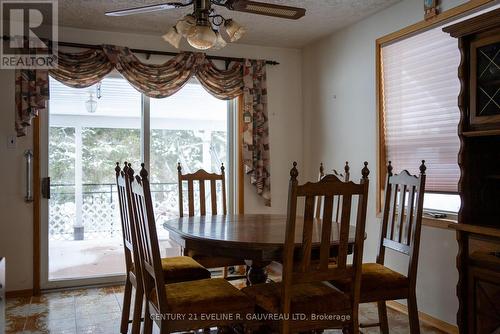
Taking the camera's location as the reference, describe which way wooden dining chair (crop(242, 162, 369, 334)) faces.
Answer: facing away from the viewer and to the left of the viewer

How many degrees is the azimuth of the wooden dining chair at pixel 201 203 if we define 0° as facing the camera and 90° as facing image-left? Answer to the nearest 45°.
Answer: approximately 315°

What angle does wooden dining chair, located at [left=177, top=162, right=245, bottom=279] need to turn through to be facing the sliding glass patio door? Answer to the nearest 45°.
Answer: approximately 180°

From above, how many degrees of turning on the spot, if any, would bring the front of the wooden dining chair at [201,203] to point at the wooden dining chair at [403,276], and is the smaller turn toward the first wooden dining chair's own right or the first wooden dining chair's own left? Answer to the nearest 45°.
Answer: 0° — it already faces it

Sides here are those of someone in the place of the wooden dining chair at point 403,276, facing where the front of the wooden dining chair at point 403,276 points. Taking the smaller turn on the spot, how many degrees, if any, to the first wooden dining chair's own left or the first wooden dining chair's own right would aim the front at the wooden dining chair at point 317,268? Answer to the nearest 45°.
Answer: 0° — it already faces it

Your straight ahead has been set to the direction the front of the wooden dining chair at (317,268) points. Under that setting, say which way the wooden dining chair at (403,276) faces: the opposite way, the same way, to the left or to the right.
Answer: to the left

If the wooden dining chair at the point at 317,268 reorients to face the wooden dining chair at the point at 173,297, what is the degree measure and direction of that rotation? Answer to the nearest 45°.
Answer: approximately 45° to its left

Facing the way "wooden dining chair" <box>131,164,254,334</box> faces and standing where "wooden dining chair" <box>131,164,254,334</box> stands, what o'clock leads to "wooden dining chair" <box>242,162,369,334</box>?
"wooden dining chair" <box>242,162,369,334</box> is roughly at 2 o'clock from "wooden dining chair" <box>131,164,254,334</box>.

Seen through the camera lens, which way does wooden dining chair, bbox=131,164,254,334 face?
facing away from the viewer and to the right of the viewer

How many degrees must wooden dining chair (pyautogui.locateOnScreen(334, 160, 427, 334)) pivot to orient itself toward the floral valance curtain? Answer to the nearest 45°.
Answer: approximately 90° to its right

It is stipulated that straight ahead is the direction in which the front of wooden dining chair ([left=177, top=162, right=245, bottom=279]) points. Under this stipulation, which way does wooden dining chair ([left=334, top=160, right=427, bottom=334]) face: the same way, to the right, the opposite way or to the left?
to the right
